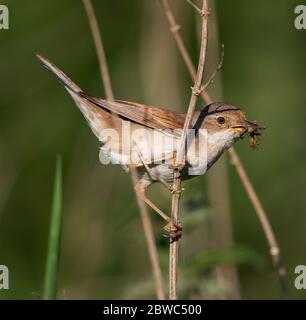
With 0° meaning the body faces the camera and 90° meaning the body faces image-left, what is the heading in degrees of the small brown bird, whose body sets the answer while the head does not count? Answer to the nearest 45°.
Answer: approximately 270°
